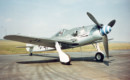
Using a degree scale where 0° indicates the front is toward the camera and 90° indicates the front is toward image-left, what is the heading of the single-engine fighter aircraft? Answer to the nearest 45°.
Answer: approximately 315°
